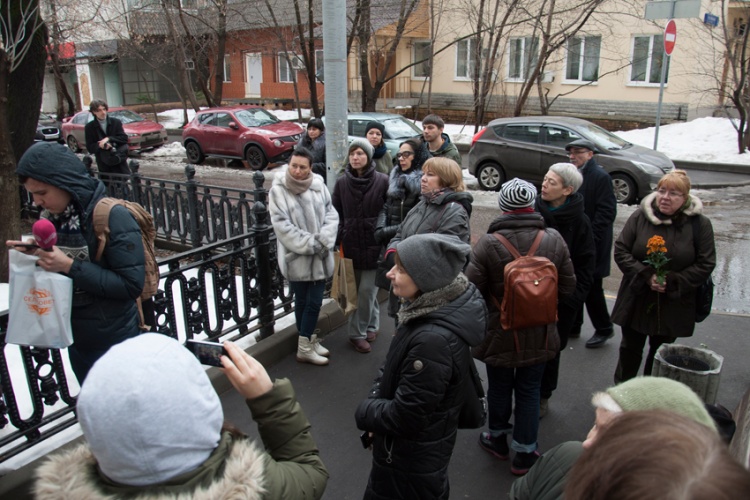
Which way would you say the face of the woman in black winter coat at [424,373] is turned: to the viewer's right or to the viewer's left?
to the viewer's left

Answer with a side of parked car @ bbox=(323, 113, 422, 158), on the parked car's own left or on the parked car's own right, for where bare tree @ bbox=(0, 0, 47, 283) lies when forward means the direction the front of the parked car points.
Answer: on the parked car's own right

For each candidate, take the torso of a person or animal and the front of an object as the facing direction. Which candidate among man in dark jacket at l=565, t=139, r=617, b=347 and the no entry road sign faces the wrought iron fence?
the man in dark jacket

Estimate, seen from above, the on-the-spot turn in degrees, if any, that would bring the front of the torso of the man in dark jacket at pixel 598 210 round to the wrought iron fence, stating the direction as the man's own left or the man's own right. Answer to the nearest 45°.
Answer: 0° — they already face it

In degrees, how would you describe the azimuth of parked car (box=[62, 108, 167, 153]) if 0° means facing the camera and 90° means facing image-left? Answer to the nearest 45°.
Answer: approximately 315°
